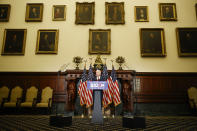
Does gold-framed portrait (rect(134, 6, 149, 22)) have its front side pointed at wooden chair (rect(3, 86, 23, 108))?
no

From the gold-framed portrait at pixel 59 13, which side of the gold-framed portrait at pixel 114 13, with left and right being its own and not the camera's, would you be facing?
right

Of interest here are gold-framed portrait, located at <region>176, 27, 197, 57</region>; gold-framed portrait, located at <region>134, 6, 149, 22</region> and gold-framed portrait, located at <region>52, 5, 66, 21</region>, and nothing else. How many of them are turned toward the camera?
3

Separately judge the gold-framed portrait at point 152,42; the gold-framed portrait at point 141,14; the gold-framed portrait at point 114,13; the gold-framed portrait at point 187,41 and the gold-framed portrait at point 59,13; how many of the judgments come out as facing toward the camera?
5

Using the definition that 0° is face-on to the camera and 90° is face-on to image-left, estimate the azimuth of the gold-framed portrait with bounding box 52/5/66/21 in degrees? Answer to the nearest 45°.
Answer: approximately 0°

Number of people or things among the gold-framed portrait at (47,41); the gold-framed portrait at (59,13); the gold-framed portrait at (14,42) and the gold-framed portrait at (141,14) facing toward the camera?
4

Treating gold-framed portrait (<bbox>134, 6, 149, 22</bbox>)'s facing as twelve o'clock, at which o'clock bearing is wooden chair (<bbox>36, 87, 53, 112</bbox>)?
The wooden chair is roughly at 2 o'clock from the gold-framed portrait.

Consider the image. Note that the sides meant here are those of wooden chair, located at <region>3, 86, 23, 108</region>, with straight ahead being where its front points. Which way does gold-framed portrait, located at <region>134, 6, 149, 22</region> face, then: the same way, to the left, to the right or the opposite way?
the same way

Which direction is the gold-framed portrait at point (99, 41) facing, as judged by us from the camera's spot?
facing the viewer

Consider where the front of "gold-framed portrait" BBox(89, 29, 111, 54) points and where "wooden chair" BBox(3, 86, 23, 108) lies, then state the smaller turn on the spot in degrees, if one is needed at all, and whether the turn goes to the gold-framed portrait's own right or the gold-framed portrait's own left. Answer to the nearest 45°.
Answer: approximately 90° to the gold-framed portrait's own right

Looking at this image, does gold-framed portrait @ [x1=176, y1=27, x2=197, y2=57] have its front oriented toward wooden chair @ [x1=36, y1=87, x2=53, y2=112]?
no

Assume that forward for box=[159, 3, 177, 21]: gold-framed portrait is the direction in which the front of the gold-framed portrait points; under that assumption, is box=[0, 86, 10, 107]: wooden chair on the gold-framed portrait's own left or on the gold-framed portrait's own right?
on the gold-framed portrait's own right

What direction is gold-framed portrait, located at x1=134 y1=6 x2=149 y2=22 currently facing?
toward the camera

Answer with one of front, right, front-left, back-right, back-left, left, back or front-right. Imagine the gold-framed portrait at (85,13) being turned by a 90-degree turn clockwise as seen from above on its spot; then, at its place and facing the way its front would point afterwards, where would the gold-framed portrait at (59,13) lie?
front

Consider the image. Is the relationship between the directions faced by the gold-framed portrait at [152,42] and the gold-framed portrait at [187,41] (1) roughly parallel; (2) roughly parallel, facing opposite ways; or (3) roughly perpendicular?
roughly parallel

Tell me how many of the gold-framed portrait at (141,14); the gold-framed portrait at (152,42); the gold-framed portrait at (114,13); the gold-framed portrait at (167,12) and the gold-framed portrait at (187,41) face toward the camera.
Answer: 5
